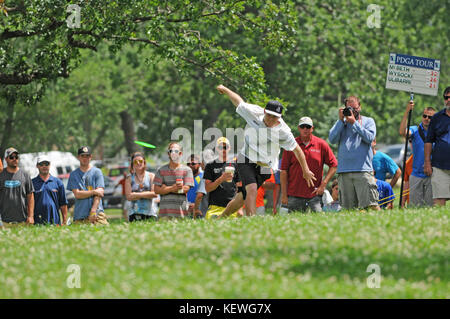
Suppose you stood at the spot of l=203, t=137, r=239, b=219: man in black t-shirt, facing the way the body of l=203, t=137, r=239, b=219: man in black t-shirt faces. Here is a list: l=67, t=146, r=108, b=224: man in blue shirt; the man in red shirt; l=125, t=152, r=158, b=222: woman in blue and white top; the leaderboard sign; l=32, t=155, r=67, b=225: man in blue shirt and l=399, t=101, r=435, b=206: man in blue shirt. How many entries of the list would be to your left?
3

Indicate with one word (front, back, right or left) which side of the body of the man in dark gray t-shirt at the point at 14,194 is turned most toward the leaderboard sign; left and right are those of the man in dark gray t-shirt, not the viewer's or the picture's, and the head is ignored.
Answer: left

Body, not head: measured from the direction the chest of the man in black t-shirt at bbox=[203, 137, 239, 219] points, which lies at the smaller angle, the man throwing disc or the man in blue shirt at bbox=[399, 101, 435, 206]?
the man throwing disc

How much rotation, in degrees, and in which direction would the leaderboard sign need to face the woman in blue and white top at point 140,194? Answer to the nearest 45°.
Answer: approximately 90° to its right

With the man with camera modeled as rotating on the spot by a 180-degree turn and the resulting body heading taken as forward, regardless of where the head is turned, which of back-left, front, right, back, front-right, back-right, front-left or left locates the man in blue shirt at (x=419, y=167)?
front-right

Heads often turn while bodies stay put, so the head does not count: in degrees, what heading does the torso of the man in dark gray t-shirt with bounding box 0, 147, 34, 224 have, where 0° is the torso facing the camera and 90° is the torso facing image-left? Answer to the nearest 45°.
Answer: approximately 0°

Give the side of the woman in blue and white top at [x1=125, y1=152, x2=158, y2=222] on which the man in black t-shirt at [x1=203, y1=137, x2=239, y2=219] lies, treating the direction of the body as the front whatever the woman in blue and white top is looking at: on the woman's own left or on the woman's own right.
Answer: on the woman's own left

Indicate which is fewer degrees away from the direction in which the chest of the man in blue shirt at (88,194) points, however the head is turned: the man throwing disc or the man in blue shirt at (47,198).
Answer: the man throwing disc
